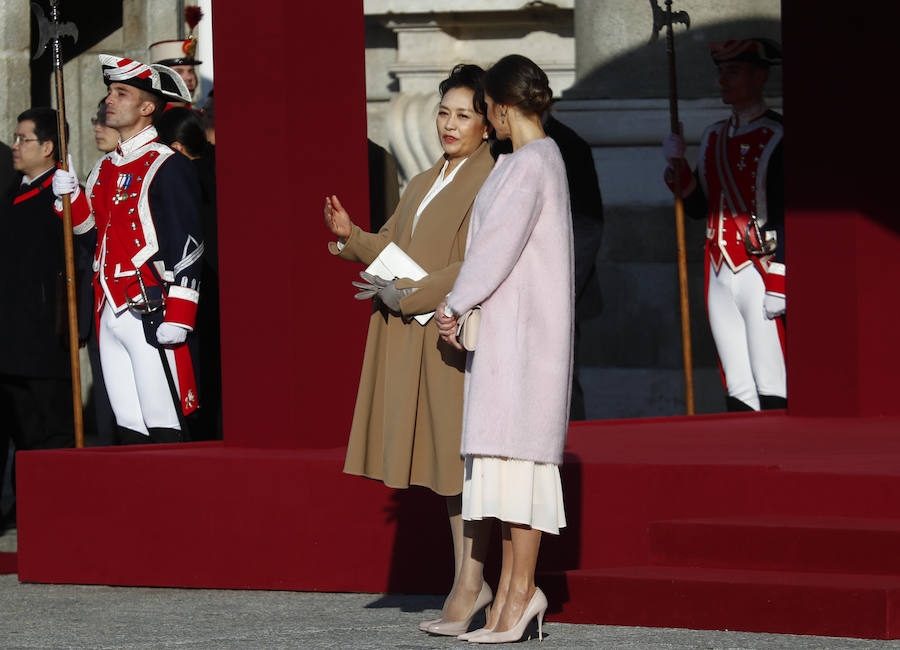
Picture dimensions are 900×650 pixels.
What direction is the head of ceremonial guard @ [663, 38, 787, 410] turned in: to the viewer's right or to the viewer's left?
to the viewer's left

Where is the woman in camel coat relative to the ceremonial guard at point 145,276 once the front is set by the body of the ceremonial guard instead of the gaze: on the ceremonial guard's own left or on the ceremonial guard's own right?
on the ceremonial guard's own left

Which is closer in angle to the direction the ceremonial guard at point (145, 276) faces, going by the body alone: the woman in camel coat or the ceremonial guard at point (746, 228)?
the woman in camel coat

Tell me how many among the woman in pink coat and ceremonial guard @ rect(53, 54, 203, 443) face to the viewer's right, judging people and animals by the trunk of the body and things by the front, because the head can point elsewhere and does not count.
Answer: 0

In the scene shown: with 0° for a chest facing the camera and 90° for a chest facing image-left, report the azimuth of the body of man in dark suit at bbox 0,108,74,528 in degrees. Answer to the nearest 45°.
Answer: approximately 45°

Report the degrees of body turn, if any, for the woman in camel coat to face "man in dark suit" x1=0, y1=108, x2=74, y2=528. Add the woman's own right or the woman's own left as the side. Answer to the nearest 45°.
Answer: approximately 90° to the woman's own right

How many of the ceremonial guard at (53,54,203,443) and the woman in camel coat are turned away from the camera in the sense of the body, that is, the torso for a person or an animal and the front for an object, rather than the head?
0

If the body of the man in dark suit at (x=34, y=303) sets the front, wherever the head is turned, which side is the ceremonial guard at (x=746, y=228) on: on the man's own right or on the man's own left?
on the man's own left

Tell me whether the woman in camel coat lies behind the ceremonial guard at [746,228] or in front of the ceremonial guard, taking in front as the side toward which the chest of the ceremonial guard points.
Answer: in front

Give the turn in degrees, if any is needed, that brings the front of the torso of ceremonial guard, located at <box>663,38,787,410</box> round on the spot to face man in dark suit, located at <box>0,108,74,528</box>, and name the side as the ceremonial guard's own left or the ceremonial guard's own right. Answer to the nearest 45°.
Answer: approximately 45° to the ceremonial guard's own right

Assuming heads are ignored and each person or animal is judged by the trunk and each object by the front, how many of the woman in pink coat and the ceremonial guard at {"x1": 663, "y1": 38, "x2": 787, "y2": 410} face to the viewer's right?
0

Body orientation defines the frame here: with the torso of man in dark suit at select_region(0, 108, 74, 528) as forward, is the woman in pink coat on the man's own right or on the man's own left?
on the man's own left
